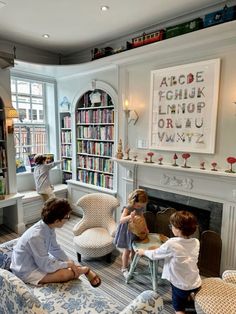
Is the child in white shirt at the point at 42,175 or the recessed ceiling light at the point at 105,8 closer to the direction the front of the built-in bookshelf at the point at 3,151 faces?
the recessed ceiling light

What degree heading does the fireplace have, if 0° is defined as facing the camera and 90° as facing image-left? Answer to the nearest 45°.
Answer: approximately 45°

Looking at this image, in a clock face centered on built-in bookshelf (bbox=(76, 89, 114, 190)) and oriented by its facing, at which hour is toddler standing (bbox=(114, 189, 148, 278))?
The toddler standing is roughly at 10 o'clock from the built-in bookshelf.

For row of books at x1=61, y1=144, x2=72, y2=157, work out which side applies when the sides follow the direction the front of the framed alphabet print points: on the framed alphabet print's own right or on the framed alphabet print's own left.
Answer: on the framed alphabet print's own right

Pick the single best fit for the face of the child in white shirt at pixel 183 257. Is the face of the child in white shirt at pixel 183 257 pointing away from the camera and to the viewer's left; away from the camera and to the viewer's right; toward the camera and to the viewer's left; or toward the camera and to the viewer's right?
away from the camera and to the viewer's left

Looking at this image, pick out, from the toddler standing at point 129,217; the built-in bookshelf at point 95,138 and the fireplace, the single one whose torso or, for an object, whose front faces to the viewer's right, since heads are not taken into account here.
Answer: the toddler standing

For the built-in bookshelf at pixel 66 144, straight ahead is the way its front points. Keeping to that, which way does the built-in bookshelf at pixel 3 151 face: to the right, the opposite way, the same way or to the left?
to the left

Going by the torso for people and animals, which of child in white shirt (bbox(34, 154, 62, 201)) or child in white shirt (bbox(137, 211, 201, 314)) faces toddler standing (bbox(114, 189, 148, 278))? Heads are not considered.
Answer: child in white shirt (bbox(137, 211, 201, 314))
